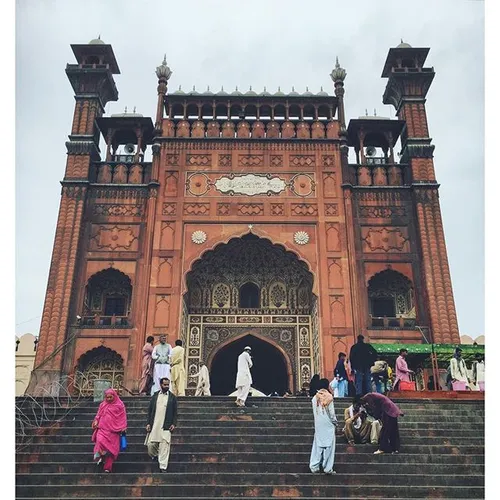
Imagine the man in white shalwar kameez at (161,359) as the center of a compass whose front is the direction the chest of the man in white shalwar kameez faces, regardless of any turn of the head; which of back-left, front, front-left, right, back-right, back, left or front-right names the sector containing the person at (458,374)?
left

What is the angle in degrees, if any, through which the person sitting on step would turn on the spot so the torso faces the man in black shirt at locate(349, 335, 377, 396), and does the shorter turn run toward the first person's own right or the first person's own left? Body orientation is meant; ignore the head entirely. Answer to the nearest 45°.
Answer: approximately 180°

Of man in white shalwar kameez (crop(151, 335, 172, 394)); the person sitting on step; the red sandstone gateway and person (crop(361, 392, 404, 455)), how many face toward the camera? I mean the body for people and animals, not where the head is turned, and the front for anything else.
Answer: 3

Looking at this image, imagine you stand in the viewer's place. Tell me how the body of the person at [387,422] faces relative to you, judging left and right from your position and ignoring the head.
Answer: facing to the left of the viewer

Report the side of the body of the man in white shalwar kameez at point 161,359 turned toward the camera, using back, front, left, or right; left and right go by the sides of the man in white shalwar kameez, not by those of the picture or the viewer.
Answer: front
